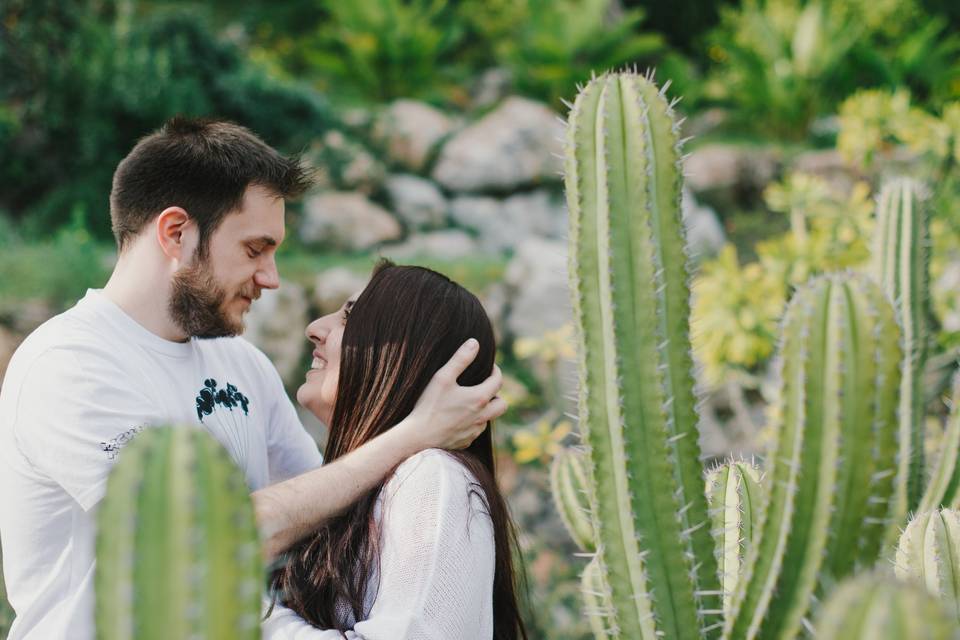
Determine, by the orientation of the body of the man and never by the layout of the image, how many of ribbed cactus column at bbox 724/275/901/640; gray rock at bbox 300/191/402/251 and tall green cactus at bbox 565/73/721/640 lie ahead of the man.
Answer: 2

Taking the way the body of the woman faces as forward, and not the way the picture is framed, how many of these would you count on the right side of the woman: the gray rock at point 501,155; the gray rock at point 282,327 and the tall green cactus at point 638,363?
2

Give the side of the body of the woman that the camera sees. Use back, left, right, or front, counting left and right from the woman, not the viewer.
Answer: left

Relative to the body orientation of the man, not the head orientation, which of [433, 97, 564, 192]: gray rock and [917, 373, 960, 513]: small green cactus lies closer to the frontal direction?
the small green cactus

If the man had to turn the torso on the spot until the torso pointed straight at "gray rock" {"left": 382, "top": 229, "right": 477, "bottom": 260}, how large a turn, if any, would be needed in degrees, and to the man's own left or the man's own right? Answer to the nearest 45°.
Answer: approximately 135° to the man's own left

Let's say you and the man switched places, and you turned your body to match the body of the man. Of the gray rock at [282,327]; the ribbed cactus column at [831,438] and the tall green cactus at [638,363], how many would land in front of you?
2

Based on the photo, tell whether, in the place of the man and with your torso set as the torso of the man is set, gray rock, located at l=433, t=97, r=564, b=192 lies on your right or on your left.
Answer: on your left

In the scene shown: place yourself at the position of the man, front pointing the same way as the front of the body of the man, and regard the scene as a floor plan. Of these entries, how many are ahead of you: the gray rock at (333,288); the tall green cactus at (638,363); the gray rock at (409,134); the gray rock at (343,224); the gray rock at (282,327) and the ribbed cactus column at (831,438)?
2

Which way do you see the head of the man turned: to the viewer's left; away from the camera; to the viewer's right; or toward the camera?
to the viewer's right

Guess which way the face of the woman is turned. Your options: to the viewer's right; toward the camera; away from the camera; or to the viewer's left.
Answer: to the viewer's left

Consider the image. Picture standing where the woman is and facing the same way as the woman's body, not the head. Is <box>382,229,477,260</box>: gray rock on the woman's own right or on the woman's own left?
on the woman's own right

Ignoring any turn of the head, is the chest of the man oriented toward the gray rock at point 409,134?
no

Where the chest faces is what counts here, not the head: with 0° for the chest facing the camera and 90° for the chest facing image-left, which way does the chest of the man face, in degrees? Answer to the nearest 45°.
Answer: approximately 315°

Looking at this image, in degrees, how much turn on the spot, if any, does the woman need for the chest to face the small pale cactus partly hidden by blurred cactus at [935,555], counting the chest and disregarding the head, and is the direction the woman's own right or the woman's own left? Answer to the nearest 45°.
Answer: approximately 180°

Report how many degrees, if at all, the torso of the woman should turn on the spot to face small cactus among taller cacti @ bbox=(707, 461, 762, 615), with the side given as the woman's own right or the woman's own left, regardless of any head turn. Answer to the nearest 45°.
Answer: approximately 180°

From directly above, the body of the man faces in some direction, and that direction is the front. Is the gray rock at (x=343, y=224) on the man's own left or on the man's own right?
on the man's own left

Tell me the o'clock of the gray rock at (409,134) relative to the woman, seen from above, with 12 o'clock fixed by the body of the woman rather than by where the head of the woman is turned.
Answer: The gray rock is roughly at 3 o'clock from the woman.
